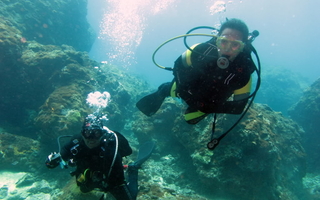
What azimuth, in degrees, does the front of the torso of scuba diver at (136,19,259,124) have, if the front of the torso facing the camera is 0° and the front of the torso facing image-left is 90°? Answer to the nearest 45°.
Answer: approximately 0°

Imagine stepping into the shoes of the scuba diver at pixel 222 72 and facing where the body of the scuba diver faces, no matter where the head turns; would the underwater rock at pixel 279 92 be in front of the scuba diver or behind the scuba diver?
behind

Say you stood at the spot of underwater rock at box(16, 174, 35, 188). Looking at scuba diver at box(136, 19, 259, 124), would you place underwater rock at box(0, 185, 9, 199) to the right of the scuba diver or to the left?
right

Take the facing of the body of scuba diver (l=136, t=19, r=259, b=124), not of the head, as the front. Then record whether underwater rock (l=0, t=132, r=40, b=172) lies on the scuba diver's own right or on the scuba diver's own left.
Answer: on the scuba diver's own right
